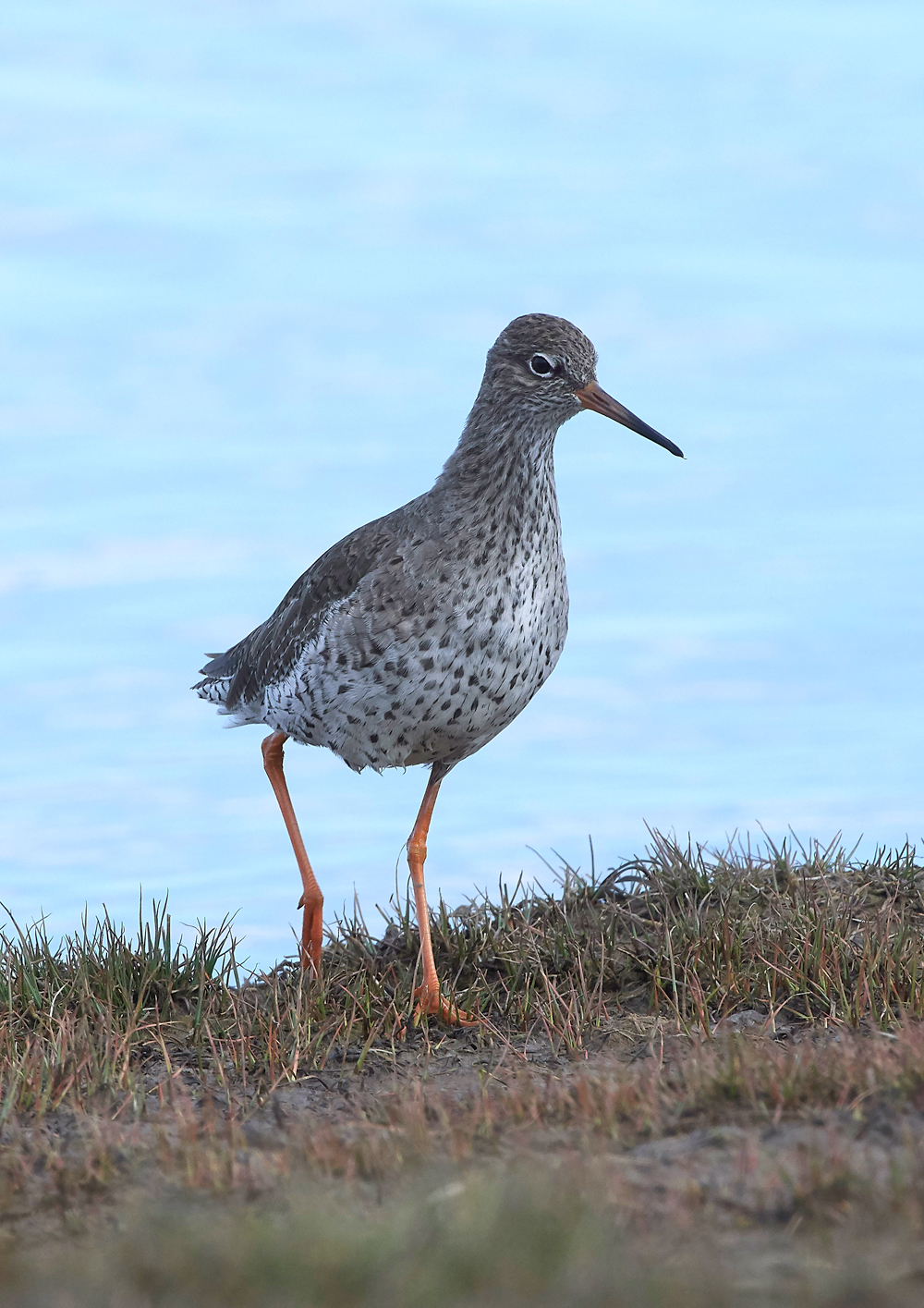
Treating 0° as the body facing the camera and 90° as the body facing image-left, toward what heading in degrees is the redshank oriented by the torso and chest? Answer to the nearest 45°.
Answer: approximately 315°
